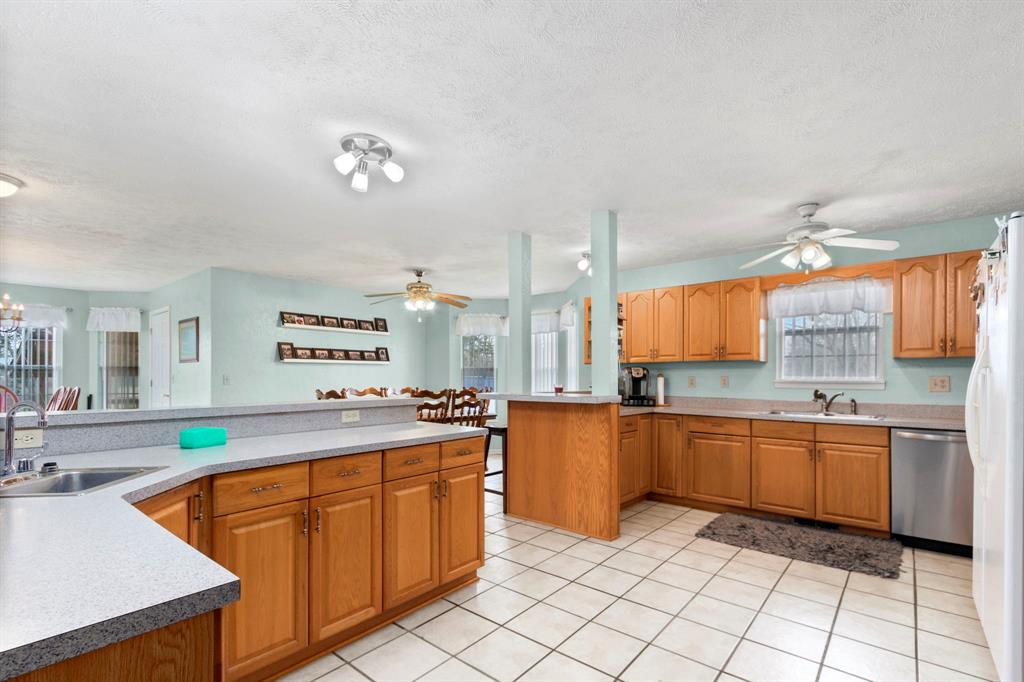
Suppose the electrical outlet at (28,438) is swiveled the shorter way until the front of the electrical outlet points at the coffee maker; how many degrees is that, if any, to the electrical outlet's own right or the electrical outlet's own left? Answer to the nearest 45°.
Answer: approximately 90° to the electrical outlet's own left

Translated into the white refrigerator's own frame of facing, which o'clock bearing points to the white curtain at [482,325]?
The white curtain is roughly at 1 o'clock from the white refrigerator.

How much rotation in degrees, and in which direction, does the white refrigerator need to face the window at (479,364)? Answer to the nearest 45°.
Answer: approximately 45° to its right

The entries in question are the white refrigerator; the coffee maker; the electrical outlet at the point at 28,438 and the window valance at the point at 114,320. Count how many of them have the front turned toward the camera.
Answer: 3

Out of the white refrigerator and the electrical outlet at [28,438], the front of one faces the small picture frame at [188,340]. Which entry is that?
the white refrigerator

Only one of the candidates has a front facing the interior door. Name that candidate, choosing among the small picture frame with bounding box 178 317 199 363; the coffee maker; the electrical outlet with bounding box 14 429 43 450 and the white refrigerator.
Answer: the white refrigerator

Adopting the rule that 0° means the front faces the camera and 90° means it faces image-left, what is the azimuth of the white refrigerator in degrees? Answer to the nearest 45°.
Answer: approximately 90°
